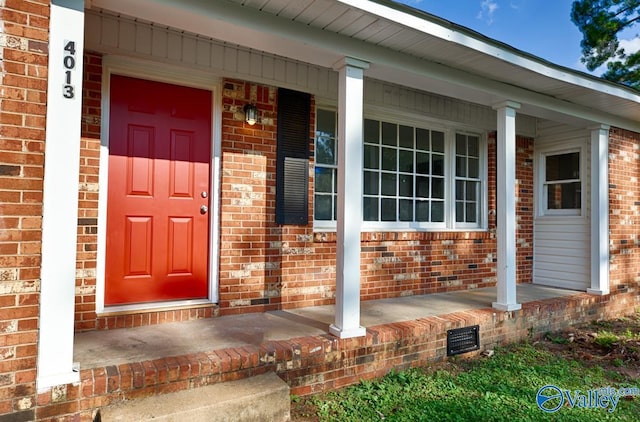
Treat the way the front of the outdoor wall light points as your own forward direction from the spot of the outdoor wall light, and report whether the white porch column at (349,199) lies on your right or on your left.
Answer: on your left

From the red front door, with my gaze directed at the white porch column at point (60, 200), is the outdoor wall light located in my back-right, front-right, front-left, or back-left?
back-left

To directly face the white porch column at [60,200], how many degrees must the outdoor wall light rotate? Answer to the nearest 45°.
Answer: approximately 45° to its right

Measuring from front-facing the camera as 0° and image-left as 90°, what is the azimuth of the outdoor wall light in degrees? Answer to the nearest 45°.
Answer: approximately 0°

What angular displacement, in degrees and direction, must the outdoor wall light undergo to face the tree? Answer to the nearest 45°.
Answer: approximately 135° to its left

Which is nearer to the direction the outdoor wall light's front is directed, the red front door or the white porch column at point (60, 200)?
the white porch column

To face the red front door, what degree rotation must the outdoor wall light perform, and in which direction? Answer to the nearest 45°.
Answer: approximately 90° to its right

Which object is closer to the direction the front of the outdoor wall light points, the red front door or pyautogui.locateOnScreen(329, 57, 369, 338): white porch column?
the white porch column
